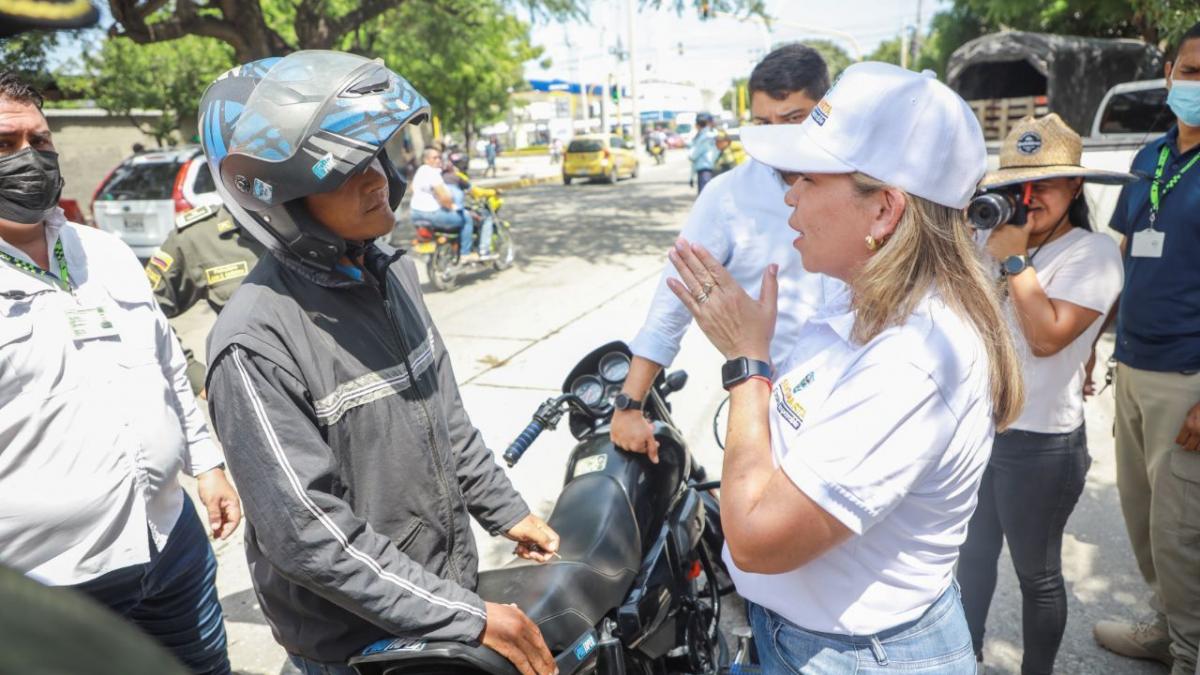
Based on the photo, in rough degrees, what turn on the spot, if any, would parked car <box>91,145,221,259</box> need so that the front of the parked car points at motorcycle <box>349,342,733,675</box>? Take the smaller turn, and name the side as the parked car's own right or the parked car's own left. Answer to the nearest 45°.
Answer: approximately 135° to the parked car's own right

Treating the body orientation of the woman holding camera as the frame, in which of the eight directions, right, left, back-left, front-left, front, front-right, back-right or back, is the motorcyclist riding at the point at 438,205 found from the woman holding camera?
right

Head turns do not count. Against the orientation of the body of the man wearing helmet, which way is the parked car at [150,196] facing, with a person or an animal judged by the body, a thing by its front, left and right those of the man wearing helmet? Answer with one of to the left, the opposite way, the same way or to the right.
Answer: to the left

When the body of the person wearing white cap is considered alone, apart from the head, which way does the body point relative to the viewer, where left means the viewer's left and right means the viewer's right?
facing to the left of the viewer

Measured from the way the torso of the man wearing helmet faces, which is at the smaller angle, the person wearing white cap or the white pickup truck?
the person wearing white cap

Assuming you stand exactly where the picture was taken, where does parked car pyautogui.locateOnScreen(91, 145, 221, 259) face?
facing away from the viewer and to the right of the viewer

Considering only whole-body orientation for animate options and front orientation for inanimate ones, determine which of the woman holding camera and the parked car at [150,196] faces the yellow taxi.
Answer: the parked car

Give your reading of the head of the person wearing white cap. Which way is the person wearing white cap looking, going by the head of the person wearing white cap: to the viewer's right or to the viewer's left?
to the viewer's left

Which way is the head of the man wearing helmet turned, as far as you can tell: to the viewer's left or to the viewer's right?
to the viewer's right

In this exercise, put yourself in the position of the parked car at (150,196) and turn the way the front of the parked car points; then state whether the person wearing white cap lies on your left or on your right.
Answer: on your right
